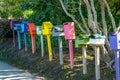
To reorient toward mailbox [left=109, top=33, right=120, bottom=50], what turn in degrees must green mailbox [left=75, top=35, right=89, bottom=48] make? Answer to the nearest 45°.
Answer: approximately 90° to its left

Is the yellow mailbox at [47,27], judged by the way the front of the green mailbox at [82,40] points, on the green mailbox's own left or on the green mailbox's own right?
on the green mailbox's own right

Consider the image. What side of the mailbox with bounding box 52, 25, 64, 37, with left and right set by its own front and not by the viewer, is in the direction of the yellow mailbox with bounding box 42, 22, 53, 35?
right

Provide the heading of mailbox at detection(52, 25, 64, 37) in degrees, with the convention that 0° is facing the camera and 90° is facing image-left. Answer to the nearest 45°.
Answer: approximately 45°

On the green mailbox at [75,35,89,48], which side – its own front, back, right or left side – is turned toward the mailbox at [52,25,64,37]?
right

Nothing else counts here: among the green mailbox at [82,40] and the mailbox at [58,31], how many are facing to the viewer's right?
0

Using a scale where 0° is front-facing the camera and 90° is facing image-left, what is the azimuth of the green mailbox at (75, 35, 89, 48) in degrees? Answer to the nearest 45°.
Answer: approximately 45°
